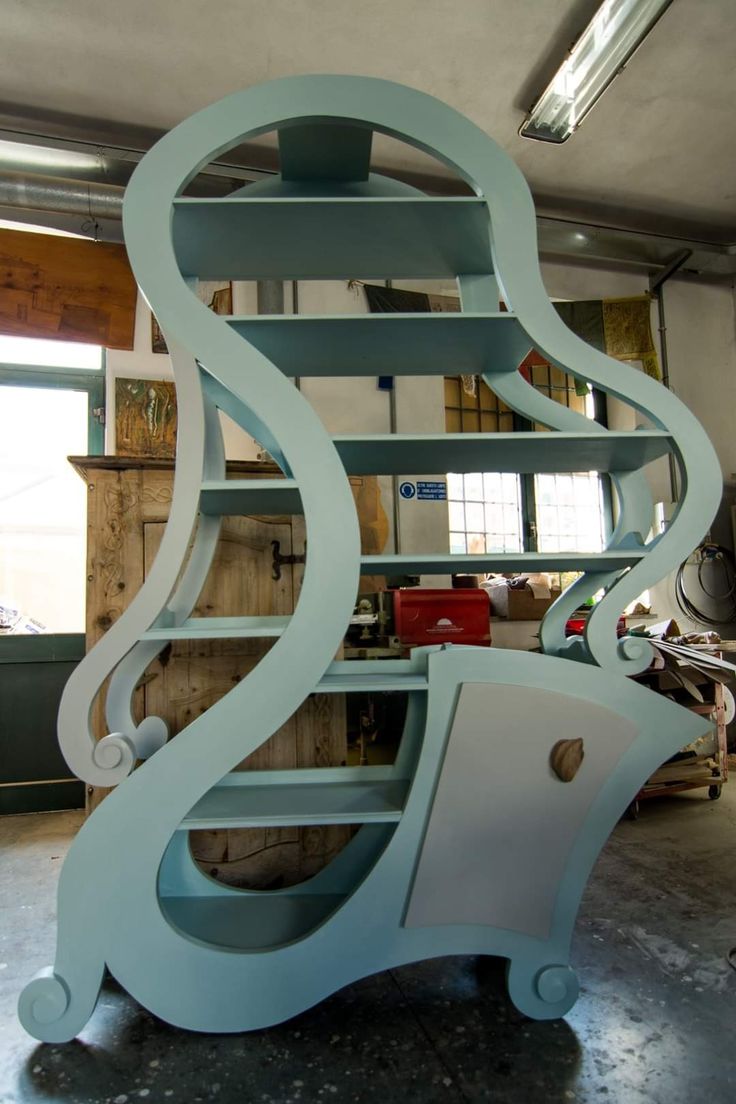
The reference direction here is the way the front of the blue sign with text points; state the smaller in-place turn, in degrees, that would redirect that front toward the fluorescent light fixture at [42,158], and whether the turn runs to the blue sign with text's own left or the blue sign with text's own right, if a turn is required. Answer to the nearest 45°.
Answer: approximately 45° to the blue sign with text's own right

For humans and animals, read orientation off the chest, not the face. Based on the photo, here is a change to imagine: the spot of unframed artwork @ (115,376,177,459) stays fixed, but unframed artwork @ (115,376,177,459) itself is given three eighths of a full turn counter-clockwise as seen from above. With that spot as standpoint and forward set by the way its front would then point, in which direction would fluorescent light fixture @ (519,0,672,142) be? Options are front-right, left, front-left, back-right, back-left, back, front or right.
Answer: right

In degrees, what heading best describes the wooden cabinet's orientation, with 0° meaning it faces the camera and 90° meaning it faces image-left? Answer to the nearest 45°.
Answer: approximately 0°

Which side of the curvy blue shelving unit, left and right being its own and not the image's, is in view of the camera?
front

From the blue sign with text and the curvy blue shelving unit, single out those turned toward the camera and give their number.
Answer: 2

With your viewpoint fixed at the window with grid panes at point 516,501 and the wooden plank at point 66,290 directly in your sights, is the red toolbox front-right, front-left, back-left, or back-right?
front-left

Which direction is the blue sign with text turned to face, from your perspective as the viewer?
facing the viewer

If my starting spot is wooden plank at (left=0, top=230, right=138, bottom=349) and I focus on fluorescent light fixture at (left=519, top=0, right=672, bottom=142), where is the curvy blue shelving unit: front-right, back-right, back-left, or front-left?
front-right

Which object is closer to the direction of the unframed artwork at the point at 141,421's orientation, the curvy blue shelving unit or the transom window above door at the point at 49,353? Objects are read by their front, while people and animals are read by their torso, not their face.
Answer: the curvy blue shelving unit

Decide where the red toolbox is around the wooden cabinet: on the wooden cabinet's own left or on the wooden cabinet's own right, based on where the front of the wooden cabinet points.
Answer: on the wooden cabinet's own left

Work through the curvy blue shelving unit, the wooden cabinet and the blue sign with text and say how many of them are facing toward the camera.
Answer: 3

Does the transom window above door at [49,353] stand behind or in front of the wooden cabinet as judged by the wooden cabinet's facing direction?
behind

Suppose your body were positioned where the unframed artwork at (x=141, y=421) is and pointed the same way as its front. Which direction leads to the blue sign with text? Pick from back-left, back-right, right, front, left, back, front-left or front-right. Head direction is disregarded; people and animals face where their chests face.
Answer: left

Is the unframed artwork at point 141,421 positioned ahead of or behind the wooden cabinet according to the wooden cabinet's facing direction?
behind
